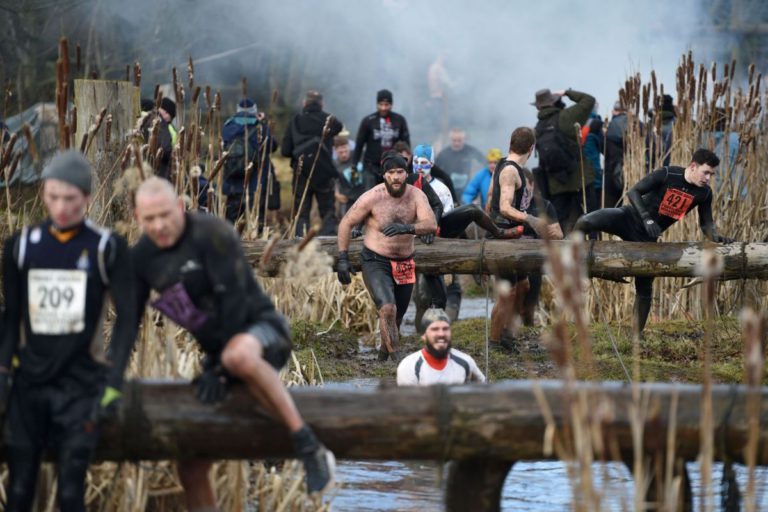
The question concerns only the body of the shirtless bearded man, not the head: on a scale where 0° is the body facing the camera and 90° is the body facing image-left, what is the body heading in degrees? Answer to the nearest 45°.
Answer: approximately 0°

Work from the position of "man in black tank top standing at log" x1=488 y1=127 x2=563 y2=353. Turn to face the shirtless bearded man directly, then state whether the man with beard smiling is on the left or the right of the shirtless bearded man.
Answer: left

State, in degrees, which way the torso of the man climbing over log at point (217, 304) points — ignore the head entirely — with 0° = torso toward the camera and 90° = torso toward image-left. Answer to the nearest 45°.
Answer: approximately 45°

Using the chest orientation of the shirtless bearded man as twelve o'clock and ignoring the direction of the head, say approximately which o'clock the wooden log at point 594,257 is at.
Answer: The wooden log is roughly at 9 o'clock from the shirtless bearded man.

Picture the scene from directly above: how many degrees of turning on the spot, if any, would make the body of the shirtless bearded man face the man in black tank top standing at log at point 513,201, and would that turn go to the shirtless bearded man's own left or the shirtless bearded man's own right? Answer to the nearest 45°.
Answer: approximately 135° to the shirtless bearded man's own left

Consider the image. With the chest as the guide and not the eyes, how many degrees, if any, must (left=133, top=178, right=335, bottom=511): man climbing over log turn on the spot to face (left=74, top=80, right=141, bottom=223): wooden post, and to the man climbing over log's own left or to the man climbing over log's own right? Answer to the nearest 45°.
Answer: approximately 135° to the man climbing over log's own right

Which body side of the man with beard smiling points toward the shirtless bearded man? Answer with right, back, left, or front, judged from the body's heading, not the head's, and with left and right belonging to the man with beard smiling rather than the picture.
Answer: back
